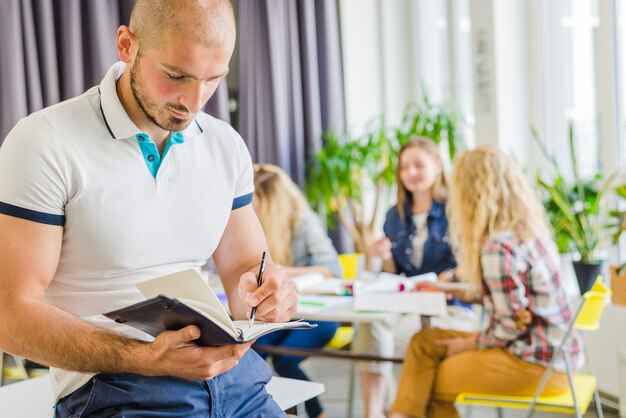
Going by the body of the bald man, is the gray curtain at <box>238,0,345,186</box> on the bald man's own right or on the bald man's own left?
on the bald man's own left

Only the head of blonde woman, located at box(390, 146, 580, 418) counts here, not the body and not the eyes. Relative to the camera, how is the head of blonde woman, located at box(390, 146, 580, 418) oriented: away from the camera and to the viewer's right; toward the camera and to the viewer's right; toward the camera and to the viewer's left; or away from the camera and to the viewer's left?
away from the camera and to the viewer's left

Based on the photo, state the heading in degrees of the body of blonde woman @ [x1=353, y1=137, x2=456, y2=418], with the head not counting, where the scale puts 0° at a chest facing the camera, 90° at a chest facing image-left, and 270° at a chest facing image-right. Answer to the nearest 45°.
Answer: approximately 45°

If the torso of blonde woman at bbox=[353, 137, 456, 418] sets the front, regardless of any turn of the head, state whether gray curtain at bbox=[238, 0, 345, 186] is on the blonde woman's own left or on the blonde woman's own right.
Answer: on the blonde woman's own right

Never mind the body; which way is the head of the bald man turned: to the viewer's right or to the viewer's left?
to the viewer's right

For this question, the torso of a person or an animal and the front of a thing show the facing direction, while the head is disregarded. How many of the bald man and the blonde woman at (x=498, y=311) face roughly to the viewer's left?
1

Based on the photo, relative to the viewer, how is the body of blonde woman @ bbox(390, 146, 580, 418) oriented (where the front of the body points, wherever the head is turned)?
to the viewer's left

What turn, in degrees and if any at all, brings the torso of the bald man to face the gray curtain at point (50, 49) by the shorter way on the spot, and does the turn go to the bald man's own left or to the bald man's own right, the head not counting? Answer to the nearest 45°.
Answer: approximately 135° to the bald man's own left

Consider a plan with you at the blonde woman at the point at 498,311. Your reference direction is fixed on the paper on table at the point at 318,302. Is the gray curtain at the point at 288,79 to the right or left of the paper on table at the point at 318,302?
right
